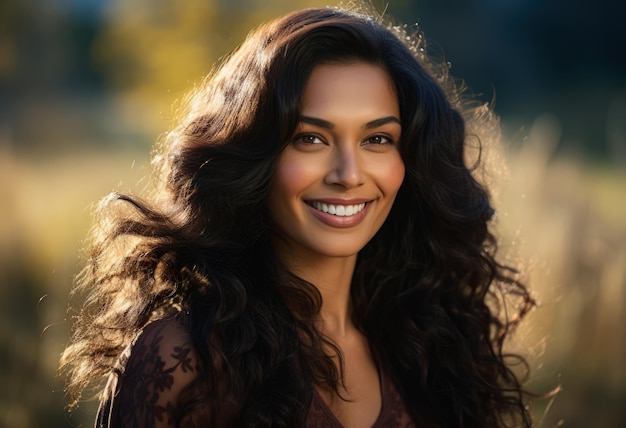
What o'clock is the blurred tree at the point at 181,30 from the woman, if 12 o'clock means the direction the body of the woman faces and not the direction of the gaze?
The blurred tree is roughly at 7 o'clock from the woman.

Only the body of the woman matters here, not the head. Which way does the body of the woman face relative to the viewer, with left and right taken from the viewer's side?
facing the viewer and to the right of the viewer
